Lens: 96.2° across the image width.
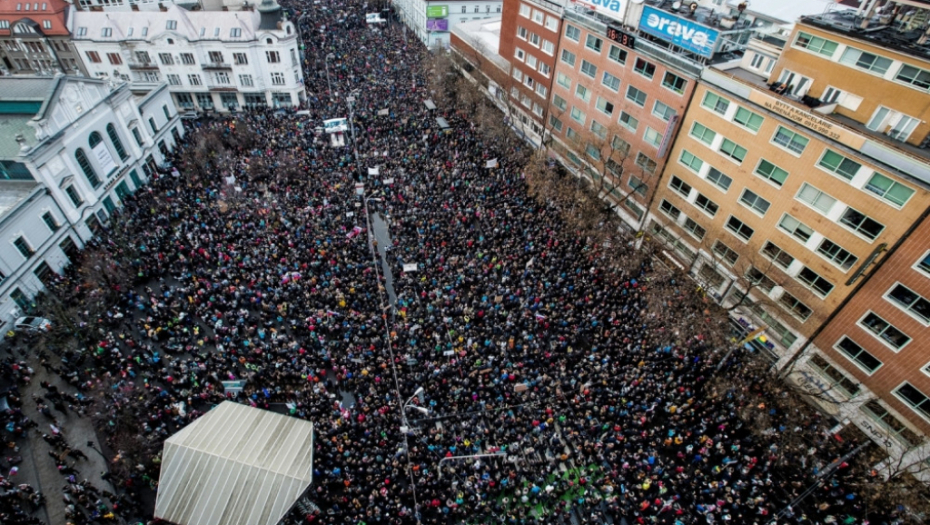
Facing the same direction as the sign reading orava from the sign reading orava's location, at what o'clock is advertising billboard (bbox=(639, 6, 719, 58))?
The advertising billboard is roughly at 9 o'clock from the sign reading orava.

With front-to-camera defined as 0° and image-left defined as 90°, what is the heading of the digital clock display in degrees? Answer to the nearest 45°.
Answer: approximately 45°

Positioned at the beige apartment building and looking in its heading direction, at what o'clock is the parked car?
The parked car is roughly at 12 o'clock from the beige apartment building.

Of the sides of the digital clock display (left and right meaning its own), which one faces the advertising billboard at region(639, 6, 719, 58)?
left

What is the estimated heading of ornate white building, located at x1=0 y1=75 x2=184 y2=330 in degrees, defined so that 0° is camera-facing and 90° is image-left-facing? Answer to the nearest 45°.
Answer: approximately 315°

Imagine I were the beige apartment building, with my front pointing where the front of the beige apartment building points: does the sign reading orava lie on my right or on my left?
on my right

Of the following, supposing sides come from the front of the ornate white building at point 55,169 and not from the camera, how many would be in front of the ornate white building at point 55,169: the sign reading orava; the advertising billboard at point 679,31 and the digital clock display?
3

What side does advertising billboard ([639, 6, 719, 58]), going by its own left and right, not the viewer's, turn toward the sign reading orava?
right

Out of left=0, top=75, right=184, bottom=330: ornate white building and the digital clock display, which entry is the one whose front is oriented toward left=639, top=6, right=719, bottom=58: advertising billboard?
the ornate white building

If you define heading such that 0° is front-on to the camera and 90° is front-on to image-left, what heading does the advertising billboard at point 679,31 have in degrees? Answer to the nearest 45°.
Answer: approximately 45°

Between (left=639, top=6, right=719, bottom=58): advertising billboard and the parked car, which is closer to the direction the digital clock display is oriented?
the parked car
